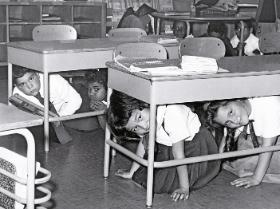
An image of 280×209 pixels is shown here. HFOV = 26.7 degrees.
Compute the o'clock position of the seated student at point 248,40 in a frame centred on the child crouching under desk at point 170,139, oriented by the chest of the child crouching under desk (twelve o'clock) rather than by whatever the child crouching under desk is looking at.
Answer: The seated student is roughly at 5 o'clock from the child crouching under desk.

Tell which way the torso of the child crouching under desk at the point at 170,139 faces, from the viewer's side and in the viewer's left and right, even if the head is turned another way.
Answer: facing the viewer and to the left of the viewer

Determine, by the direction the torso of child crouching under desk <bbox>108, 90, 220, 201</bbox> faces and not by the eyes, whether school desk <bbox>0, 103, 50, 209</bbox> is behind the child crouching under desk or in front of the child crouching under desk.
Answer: in front

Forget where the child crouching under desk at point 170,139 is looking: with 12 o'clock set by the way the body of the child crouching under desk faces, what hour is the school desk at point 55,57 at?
The school desk is roughly at 3 o'clock from the child crouching under desk.

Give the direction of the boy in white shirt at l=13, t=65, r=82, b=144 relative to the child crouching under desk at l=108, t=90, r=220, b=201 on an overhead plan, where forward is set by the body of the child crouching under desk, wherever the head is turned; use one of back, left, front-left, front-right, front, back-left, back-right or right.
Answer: right

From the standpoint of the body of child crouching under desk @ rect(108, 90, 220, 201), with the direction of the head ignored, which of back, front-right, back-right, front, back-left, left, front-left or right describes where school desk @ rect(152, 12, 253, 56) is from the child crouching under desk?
back-right
